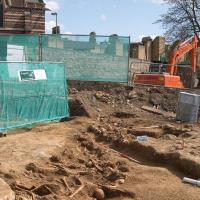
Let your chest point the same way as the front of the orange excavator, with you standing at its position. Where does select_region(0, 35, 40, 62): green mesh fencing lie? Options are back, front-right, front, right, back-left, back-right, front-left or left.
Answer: back

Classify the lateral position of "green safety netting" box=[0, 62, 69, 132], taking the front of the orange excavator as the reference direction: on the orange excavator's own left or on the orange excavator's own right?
on the orange excavator's own right

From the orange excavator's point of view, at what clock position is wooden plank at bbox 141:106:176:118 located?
The wooden plank is roughly at 3 o'clock from the orange excavator.

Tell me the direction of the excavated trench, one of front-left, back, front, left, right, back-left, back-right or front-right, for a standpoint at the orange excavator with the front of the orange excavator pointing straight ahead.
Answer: right

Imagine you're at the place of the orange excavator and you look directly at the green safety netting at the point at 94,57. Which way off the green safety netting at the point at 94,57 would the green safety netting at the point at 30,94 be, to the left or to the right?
left

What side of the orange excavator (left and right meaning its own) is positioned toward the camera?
right

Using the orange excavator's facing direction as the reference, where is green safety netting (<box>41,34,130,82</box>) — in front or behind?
behind

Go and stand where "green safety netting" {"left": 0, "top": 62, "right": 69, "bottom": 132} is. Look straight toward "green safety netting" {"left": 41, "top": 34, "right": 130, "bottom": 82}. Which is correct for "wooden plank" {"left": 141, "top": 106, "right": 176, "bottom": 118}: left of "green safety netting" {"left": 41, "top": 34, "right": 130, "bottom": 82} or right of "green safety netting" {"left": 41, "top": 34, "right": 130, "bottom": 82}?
right
